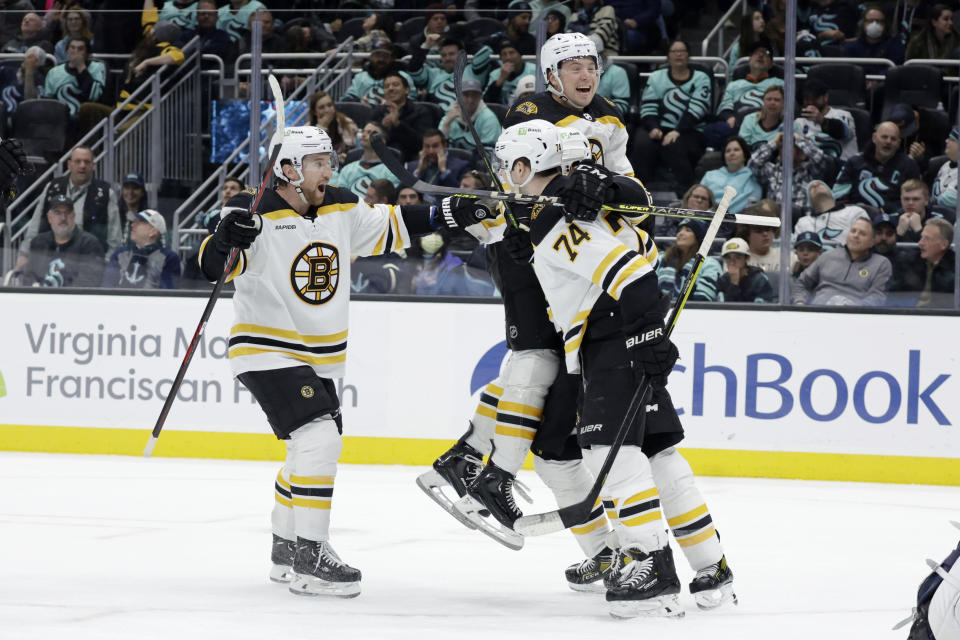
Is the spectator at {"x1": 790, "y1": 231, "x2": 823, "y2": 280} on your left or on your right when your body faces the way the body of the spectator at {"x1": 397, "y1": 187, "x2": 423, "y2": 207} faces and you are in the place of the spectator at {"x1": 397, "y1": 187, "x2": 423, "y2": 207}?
on your left

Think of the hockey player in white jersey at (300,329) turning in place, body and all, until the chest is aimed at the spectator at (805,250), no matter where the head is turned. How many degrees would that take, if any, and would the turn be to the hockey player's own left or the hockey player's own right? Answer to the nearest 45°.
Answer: approximately 90° to the hockey player's own left

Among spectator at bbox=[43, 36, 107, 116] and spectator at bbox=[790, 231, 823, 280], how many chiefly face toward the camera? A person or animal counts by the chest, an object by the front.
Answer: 2

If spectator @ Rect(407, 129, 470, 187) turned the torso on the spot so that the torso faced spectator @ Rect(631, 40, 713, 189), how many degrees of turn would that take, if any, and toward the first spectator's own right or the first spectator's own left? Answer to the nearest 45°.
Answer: approximately 90° to the first spectator's own left

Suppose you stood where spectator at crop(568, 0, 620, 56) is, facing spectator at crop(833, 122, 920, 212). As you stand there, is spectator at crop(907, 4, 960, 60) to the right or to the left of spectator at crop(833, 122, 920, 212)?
left

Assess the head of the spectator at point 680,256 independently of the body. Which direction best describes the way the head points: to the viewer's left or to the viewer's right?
to the viewer's left

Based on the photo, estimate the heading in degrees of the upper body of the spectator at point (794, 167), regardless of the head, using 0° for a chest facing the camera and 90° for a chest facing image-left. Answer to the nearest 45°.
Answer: approximately 0°

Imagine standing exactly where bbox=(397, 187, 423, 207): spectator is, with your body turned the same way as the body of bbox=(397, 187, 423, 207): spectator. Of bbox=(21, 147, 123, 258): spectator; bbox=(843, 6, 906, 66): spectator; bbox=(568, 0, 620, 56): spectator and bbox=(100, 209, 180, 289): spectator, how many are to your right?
2

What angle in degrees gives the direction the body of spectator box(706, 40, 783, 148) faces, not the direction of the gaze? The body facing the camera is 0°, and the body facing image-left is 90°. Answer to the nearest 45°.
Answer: approximately 0°
